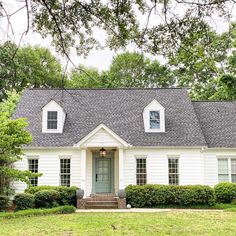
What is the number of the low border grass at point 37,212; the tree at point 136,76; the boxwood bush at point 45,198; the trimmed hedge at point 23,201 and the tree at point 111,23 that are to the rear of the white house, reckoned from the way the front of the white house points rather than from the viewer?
1

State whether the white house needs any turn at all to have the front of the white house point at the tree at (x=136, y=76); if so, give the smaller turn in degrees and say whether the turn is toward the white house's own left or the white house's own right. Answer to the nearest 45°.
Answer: approximately 180°

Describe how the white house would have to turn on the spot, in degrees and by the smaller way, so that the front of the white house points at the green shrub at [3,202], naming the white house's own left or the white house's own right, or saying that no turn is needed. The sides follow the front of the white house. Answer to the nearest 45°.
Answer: approximately 45° to the white house's own right

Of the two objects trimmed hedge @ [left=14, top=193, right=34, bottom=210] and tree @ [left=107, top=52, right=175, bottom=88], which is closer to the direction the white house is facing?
the trimmed hedge

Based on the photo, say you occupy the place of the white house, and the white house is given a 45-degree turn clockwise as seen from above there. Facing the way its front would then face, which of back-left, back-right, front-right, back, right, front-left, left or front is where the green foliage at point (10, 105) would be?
right

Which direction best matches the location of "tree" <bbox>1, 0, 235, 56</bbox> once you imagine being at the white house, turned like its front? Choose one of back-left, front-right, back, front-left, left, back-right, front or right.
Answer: front

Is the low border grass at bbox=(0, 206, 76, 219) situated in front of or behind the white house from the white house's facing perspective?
in front

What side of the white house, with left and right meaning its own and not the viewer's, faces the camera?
front
